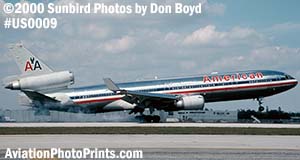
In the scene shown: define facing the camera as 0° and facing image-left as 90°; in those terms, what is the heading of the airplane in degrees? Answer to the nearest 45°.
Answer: approximately 270°
